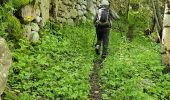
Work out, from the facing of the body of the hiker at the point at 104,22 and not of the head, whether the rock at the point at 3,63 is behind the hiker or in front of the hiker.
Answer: behind

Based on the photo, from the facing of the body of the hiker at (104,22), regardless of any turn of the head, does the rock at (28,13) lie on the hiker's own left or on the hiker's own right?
on the hiker's own left

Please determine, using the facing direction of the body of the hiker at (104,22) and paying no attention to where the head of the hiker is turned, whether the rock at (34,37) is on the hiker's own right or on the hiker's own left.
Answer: on the hiker's own left

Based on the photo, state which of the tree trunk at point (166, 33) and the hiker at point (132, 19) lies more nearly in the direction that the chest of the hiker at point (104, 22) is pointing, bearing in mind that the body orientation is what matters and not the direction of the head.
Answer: the hiker

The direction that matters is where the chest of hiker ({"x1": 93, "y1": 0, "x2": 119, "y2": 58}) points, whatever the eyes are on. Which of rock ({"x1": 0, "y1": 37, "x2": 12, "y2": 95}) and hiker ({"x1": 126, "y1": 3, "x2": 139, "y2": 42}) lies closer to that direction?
the hiker

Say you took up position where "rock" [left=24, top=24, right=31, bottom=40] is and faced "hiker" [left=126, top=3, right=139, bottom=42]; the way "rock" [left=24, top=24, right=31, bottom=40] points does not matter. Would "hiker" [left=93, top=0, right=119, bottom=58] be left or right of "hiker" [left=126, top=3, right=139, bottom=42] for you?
right

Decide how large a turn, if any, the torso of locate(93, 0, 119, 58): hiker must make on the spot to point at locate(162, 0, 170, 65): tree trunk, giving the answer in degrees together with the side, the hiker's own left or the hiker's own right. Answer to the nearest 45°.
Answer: approximately 135° to the hiker's own right

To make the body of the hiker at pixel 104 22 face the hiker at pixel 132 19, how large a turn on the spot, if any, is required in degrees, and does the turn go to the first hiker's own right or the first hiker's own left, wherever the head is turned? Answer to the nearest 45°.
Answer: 0° — they already face them

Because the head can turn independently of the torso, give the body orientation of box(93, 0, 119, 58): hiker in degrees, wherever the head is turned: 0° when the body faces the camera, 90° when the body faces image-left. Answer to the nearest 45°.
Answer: approximately 180°

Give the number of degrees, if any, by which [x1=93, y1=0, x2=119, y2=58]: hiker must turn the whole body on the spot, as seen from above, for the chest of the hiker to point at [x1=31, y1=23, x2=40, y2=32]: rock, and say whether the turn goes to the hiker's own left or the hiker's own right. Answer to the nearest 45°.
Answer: approximately 90° to the hiker's own left

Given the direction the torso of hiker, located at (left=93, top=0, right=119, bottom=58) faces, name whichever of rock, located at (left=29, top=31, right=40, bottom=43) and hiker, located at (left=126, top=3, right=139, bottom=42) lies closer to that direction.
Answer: the hiker
